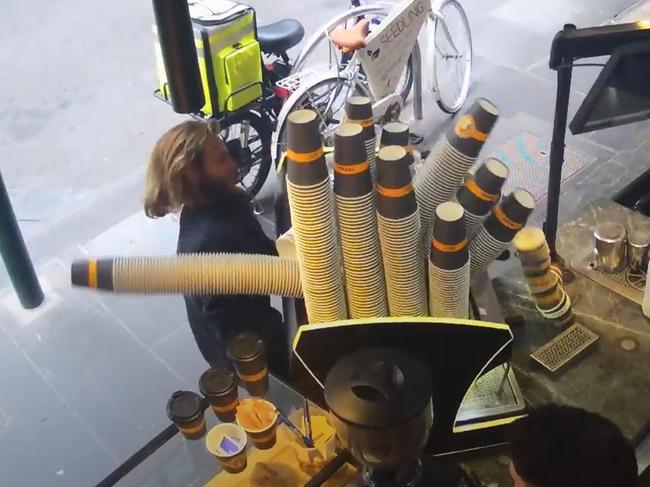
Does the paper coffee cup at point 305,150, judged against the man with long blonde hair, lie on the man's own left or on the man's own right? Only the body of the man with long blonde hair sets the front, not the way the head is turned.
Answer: on the man's own right

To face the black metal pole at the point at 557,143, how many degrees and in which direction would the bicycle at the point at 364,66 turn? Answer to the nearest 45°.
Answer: approximately 135° to its right

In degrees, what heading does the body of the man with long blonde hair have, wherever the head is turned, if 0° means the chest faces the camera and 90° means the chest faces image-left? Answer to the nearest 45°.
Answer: approximately 270°

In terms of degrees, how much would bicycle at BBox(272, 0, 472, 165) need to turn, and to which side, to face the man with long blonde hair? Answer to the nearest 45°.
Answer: approximately 135° to its right

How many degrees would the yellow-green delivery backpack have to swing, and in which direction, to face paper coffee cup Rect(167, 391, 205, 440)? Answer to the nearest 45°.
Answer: approximately 45° to its right

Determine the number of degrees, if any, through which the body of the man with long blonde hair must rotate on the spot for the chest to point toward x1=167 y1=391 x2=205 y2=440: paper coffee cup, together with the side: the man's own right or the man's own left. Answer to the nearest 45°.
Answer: approximately 90° to the man's own right

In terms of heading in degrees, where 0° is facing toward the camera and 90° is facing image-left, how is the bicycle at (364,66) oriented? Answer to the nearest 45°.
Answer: approximately 225°

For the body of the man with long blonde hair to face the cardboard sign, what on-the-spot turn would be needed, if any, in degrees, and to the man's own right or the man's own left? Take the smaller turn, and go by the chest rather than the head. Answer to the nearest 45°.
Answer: approximately 45° to the man's own left

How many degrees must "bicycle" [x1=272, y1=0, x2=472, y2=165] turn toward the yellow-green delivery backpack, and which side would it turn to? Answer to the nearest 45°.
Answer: approximately 180°
